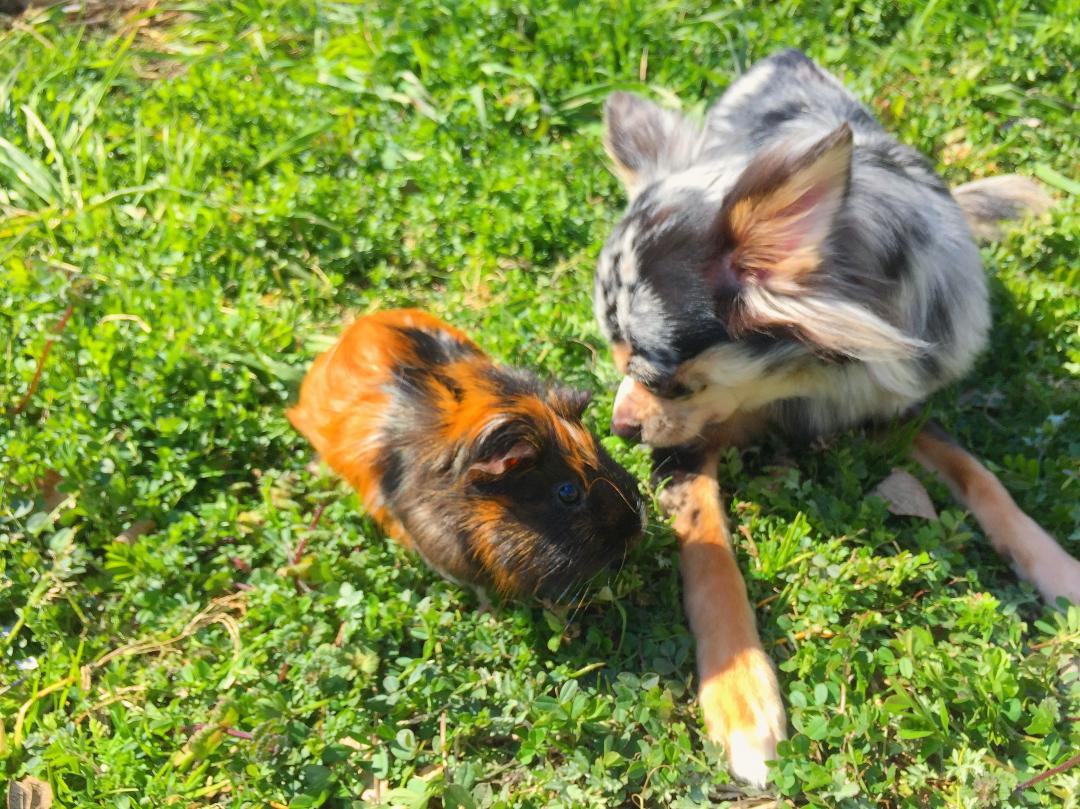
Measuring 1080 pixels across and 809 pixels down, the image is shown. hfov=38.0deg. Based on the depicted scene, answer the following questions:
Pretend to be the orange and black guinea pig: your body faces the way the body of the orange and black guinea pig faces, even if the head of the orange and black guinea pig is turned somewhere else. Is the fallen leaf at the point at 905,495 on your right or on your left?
on your left

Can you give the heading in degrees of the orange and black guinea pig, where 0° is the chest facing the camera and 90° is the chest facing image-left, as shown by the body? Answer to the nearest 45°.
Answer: approximately 315°

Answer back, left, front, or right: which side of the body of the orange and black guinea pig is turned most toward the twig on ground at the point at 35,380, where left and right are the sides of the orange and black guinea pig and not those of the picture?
back

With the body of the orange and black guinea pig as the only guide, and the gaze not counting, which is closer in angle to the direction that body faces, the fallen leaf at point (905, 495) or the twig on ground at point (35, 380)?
the fallen leaf
